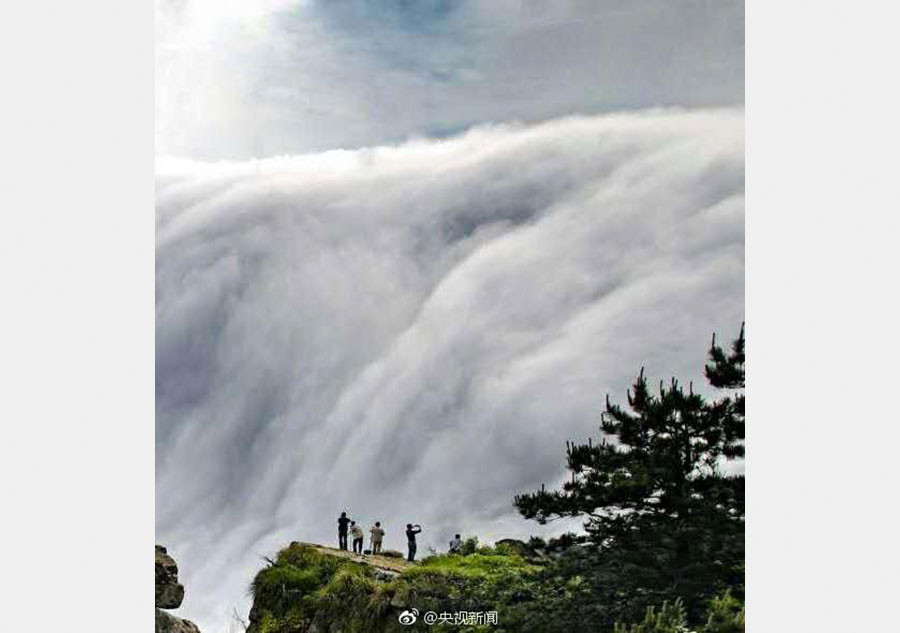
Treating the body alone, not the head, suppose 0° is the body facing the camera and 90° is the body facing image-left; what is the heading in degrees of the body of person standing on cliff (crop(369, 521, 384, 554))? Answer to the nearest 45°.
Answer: approximately 180°

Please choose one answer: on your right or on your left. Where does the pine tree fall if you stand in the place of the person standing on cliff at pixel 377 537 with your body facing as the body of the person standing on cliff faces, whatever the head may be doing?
on your right
